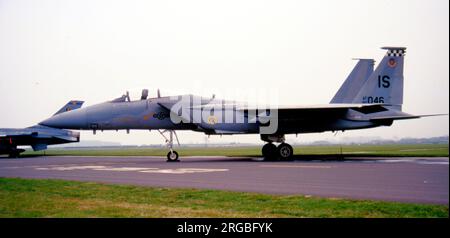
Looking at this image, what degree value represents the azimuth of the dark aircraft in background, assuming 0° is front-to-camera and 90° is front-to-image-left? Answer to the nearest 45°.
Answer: approximately 90°

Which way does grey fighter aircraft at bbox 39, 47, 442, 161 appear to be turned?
to the viewer's left

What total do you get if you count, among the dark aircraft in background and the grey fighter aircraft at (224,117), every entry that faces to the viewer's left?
2

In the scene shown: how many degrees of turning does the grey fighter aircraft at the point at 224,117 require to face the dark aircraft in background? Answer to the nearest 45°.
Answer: approximately 45° to its right

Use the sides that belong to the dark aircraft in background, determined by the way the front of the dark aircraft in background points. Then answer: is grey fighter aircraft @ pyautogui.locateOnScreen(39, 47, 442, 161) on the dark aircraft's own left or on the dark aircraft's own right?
on the dark aircraft's own left
